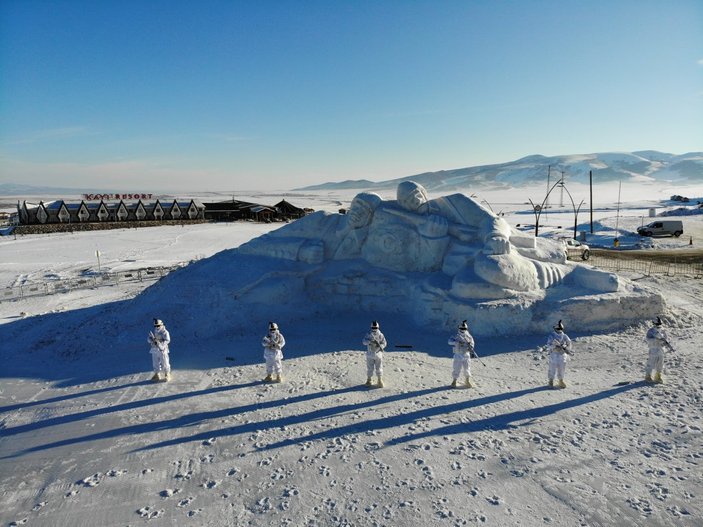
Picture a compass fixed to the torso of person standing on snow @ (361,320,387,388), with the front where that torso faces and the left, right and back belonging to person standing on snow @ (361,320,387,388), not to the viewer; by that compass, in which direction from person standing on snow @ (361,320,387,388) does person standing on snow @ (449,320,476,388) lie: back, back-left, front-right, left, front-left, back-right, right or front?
left

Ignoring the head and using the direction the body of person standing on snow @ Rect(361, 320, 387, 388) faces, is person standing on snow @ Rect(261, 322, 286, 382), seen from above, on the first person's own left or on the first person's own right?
on the first person's own right

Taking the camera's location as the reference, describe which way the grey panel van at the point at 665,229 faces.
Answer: facing to the left of the viewer

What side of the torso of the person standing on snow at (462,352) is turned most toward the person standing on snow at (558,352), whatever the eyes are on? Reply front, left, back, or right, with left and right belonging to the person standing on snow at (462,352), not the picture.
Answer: left

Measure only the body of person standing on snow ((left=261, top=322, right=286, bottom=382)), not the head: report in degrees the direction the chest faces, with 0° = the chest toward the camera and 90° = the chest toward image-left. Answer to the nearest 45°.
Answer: approximately 0°
